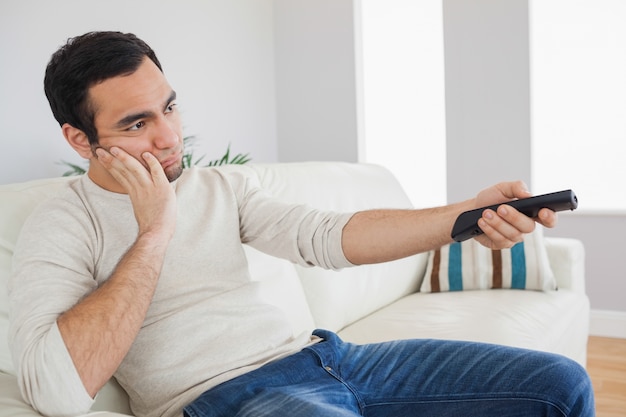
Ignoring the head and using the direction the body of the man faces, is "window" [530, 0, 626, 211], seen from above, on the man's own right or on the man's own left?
on the man's own left

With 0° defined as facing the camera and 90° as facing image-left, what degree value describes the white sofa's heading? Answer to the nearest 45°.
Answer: approximately 315°

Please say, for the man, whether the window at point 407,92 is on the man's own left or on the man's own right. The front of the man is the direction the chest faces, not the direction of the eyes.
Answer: on the man's own left

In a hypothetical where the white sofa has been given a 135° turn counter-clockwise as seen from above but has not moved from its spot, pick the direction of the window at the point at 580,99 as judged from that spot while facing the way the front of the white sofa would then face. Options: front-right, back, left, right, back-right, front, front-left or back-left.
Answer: front-right

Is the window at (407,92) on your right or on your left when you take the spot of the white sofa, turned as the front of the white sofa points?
on your left
